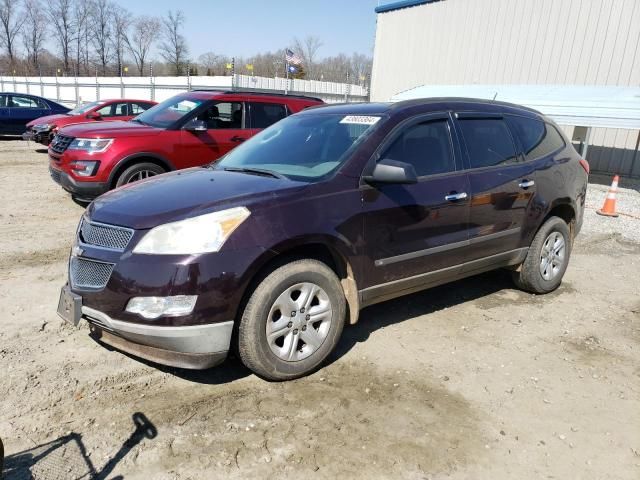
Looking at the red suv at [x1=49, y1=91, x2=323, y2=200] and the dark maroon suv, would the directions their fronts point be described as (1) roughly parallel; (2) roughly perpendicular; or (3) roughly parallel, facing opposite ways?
roughly parallel

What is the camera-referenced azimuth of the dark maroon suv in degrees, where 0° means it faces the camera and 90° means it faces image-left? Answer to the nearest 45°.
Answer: approximately 45°

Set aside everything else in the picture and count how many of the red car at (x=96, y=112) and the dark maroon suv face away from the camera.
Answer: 0

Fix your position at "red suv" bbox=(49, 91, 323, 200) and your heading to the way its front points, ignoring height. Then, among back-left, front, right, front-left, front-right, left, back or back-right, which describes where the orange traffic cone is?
back-left

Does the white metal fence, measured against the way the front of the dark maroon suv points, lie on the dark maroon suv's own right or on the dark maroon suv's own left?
on the dark maroon suv's own right

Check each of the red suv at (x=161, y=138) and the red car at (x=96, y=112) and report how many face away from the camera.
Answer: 0

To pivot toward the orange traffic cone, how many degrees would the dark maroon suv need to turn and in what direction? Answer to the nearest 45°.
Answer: approximately 180°

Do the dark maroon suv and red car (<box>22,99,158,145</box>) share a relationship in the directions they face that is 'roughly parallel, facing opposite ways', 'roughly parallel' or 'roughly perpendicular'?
roughly parallel

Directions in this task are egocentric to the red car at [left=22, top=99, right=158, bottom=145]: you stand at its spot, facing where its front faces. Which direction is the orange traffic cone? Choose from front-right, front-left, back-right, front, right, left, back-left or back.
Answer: left

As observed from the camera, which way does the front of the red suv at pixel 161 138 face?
facing the viewer and to the left of the viewer

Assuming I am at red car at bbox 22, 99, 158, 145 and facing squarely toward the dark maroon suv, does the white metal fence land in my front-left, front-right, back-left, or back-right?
back-left

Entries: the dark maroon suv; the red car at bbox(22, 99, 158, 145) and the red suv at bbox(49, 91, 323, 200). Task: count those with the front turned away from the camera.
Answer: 0
